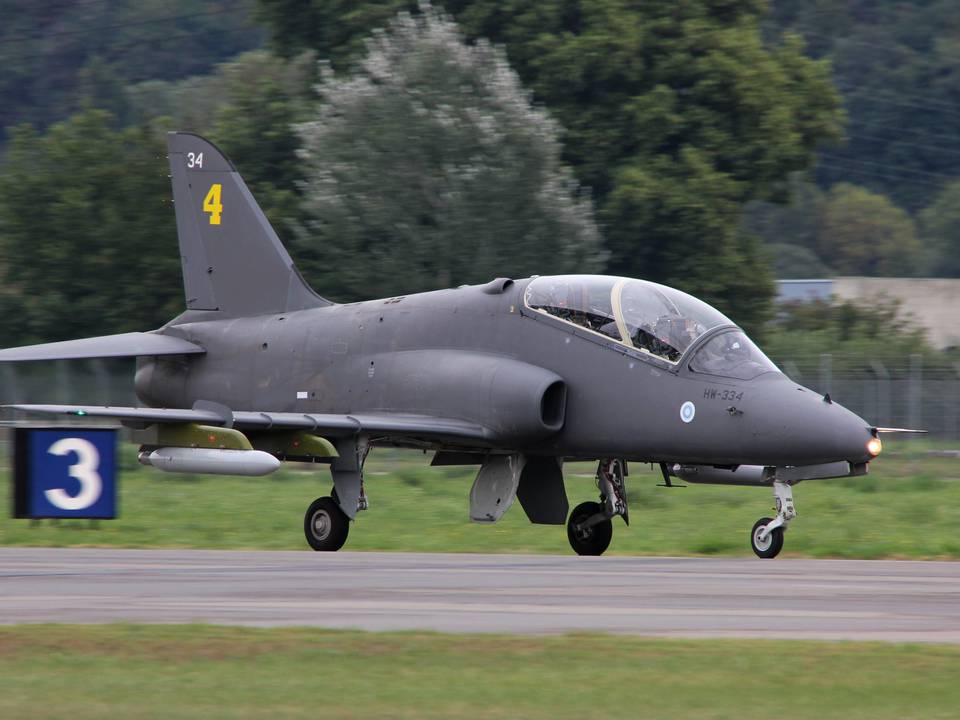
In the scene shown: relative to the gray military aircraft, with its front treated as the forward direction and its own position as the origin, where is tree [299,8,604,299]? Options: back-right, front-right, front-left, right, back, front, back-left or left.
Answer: back-left

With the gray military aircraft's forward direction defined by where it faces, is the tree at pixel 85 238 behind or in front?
behind

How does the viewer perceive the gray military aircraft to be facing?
facing the viewer and to the right of the viewer

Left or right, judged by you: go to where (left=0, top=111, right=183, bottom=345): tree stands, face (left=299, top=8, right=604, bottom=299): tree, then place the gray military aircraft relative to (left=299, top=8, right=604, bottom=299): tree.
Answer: right
